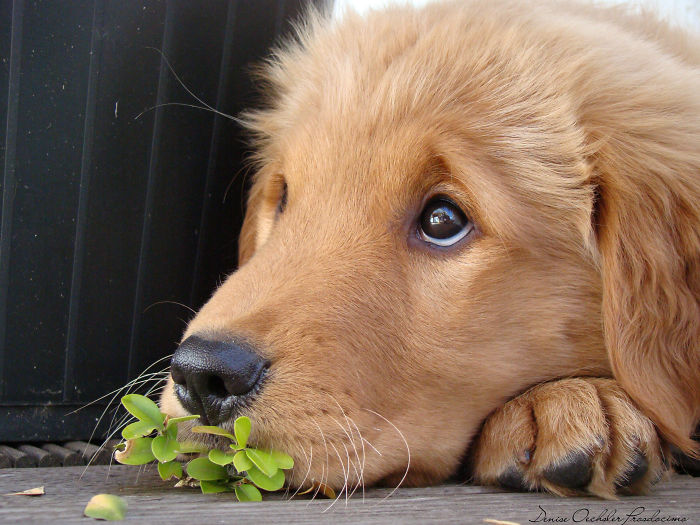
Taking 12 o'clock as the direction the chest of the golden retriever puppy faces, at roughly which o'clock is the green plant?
The green plant is roughly at 12 o'clock from the golden retriever puppy.

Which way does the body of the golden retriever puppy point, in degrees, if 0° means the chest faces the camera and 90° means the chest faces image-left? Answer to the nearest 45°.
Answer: approximately 45°

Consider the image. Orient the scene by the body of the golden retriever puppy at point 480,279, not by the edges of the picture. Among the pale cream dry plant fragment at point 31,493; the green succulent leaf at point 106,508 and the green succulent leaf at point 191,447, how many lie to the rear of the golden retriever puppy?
0

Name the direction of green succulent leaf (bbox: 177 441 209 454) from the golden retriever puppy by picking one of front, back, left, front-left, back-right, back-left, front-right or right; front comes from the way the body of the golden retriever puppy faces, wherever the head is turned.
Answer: front

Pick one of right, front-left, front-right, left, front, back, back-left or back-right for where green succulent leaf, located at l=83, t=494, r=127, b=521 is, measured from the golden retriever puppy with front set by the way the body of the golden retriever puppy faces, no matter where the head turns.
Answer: front

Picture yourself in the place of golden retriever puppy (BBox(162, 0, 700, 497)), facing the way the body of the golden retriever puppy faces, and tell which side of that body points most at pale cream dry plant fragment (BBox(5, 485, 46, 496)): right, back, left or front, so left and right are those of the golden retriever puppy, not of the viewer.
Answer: front
